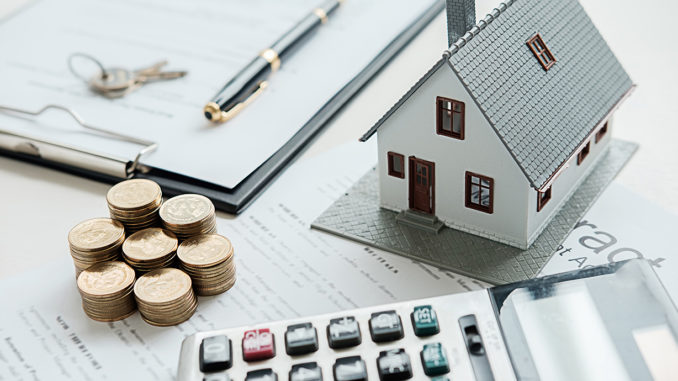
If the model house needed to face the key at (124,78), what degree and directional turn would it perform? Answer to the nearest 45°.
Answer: approximately 45° to its right

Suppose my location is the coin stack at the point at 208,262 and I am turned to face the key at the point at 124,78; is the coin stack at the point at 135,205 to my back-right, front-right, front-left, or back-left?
front-left

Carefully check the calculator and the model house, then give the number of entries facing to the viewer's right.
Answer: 0

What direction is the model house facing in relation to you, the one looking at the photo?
facing the viewer and to the left of the viewer
